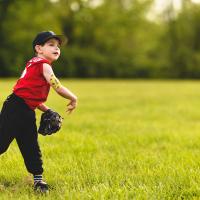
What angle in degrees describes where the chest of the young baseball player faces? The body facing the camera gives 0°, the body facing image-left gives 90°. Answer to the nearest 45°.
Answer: approximately 270°
